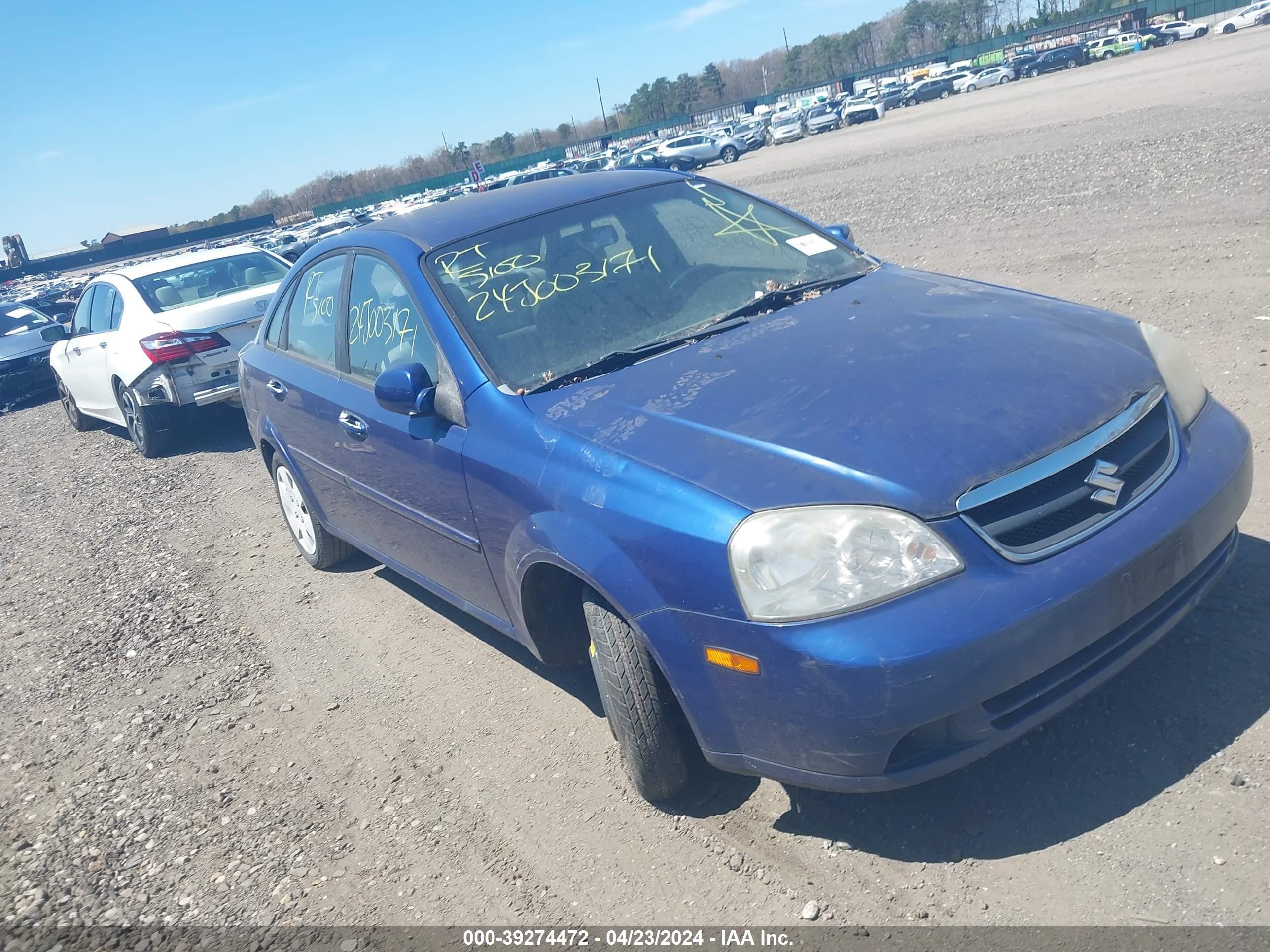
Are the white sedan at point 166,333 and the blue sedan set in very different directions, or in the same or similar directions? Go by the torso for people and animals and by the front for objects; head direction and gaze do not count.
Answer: very different directions

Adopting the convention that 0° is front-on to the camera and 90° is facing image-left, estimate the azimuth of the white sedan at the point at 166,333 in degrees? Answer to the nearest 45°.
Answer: approximately 135°

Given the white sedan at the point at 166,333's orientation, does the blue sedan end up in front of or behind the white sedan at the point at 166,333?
behind

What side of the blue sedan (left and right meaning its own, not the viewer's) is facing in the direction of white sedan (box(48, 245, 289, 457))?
back

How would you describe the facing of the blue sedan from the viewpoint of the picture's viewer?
facing the viewer and to the right of the viewer
